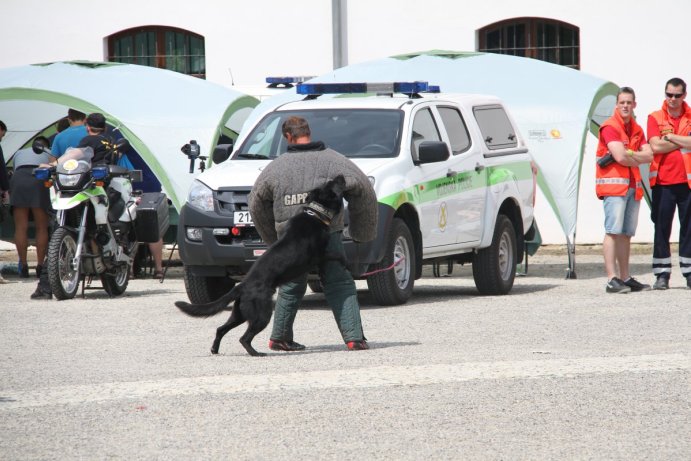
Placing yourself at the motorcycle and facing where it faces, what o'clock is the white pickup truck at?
The white pickup truck is roughly at 8 o'clock from the motorcycle.

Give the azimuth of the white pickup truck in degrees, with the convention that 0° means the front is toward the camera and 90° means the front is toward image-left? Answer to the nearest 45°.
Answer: approximately 45°

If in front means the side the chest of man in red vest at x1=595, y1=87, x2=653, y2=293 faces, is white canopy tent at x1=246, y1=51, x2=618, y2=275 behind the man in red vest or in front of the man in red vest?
behind

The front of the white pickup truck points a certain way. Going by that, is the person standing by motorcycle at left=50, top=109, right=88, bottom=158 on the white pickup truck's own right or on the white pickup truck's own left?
on the white pickup truck's own right

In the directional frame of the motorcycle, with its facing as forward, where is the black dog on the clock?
The black dog is roughly at 10 o'clock from the motorcycle.

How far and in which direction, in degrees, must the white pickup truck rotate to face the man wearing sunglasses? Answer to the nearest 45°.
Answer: approximately 135° to its left

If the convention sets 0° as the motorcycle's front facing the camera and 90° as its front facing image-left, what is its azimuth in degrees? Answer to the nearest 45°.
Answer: approximately 45°

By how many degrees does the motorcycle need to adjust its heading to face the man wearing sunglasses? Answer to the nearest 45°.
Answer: approximately 135° to its left

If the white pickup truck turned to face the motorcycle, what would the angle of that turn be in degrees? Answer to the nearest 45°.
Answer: approximately 45° to its right
